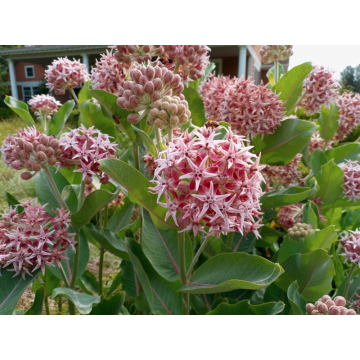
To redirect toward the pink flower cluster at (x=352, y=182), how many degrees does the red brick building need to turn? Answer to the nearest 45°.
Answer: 0° — it already faces it

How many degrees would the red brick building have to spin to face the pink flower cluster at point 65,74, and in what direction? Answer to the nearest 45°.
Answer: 0° — it already faces it

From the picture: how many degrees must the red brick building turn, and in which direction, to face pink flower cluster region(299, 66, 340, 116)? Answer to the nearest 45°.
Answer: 0° — it already faces it

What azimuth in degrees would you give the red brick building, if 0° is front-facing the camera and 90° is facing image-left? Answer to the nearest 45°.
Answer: approximately 0°

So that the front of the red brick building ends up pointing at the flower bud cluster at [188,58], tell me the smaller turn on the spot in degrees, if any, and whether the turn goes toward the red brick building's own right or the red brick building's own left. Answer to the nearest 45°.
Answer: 0° — it already faces it

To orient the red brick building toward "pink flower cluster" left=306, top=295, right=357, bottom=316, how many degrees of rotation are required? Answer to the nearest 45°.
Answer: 0° — it already faces it
